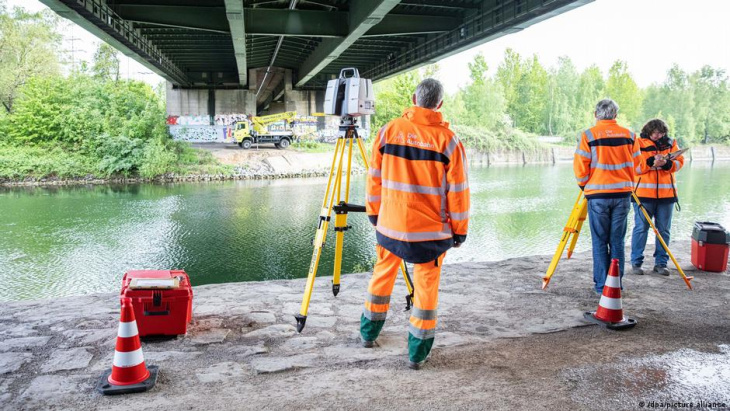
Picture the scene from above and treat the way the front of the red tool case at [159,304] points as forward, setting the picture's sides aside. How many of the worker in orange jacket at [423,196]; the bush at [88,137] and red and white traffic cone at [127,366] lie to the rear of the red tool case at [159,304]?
1

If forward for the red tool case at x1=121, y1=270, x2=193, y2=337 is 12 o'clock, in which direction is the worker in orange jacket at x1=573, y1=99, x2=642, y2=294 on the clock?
The worker in orange jacket is roughly at 9 o'clock from the red tool case.

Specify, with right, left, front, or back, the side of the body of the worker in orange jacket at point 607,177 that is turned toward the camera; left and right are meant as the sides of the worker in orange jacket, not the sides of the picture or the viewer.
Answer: back

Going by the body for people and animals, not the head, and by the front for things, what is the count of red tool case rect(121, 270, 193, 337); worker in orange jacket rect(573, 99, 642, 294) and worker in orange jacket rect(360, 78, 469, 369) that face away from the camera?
2

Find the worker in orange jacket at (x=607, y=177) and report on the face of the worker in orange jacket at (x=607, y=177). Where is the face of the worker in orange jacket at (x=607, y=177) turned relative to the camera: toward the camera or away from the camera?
away from the camera

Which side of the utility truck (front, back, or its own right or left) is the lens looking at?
left

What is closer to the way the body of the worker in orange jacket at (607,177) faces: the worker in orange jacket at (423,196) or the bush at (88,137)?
the bush

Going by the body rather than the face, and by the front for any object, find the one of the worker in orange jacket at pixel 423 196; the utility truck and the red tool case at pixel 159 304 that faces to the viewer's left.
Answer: the utility truck

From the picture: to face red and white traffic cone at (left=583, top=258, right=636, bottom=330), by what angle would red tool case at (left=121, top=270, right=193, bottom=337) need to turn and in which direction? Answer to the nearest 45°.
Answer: approximately 90° to its left

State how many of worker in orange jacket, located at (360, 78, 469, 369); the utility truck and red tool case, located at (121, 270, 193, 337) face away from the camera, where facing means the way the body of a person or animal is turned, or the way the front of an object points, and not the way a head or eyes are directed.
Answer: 1

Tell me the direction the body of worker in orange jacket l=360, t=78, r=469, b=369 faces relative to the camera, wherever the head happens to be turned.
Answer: away from the camera

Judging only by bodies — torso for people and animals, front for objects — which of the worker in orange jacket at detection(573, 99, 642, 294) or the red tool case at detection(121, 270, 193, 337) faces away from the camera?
the worker in orange jacket

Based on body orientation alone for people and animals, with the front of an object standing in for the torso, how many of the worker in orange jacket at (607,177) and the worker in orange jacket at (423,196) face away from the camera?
2

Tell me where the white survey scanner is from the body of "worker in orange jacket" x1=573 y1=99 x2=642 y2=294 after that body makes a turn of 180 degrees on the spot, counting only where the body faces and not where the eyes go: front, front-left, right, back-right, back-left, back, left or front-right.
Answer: front-right

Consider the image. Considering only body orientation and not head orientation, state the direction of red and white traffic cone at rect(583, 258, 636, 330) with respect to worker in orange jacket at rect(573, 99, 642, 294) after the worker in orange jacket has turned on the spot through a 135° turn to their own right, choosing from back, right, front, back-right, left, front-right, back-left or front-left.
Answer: front-right
